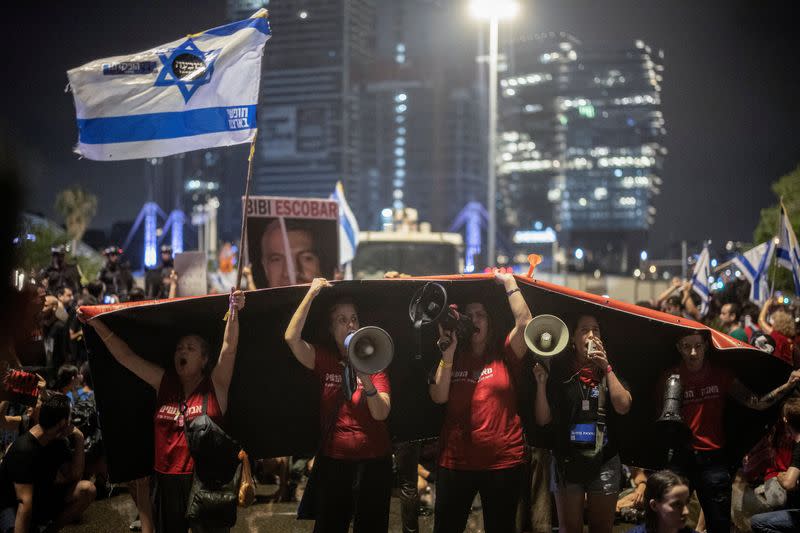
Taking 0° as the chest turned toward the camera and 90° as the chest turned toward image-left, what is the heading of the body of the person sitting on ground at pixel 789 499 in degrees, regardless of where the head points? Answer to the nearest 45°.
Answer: approximately 90°

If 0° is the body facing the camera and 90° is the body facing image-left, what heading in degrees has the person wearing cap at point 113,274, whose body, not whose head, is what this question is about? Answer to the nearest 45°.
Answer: approximately 0°

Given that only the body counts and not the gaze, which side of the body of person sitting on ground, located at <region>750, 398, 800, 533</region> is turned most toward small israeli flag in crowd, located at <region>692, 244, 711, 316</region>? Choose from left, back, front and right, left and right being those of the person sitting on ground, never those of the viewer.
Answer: right

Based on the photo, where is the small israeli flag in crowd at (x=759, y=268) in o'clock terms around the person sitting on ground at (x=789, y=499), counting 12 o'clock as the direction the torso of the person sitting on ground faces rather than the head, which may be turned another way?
The small israeli flag in crowd is roughly at 3 o'clock from the person sitting on ground.

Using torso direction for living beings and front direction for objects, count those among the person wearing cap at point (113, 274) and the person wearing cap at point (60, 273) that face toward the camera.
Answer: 2

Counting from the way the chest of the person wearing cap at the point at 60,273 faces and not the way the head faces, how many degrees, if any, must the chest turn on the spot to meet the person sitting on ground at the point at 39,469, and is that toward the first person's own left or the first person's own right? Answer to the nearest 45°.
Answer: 0° — they already face them
